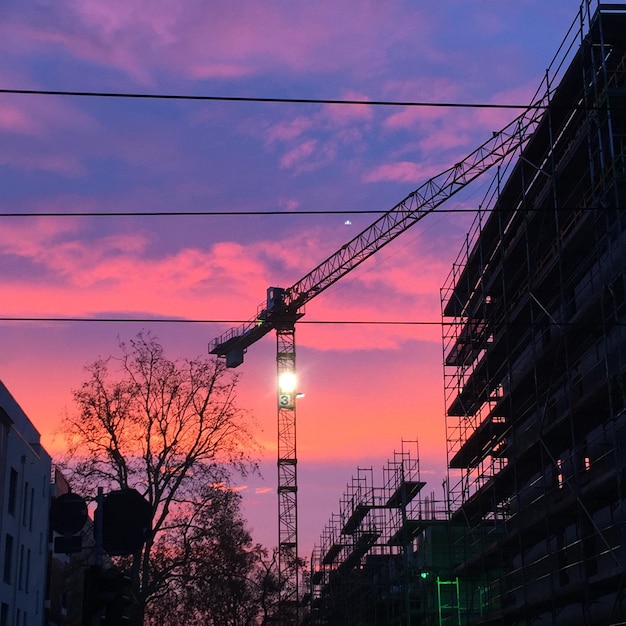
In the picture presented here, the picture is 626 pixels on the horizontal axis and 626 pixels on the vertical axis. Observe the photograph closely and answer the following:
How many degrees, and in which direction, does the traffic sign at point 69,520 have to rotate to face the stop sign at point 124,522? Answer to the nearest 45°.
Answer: approximately 45° to its right

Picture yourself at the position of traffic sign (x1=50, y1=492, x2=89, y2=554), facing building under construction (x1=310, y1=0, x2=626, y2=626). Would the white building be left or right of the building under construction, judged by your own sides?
left

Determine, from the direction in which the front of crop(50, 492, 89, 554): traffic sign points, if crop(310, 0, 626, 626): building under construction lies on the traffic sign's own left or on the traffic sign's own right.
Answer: on the traffic sign's own right

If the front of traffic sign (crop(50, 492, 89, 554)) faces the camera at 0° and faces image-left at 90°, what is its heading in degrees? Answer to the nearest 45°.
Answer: approximately 180°
